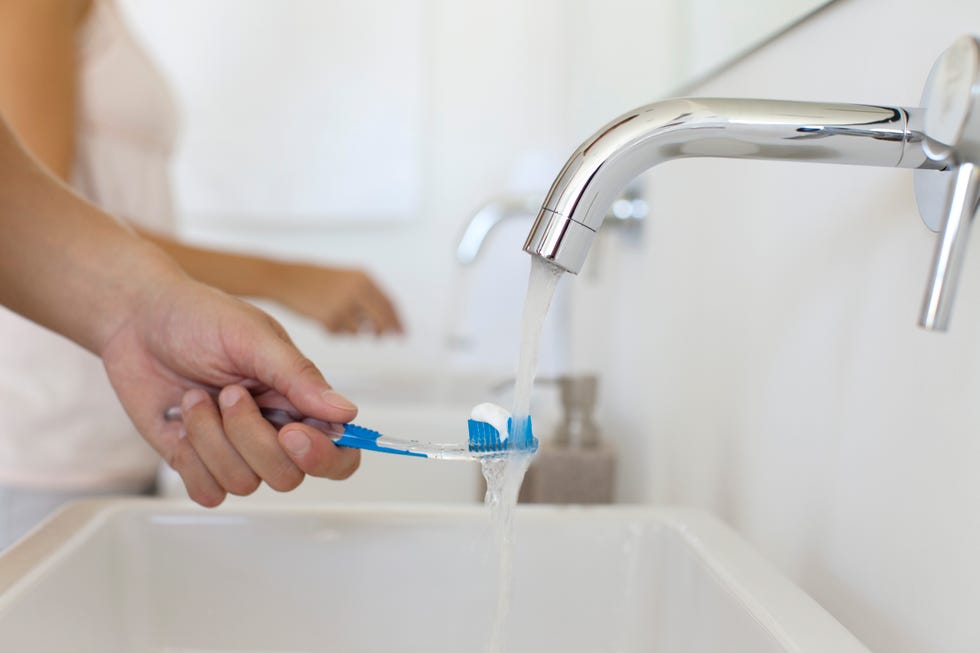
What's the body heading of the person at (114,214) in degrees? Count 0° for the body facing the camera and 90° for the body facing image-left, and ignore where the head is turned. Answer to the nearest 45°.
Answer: approximately 270°

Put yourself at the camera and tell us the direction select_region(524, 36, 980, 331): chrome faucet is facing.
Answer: facing to the left of the viewer

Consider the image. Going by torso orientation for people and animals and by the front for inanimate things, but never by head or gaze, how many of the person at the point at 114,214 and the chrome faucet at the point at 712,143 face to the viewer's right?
1

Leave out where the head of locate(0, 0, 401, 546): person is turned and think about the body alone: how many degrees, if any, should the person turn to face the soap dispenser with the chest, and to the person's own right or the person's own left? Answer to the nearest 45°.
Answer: approximately 45° to the person's own right
